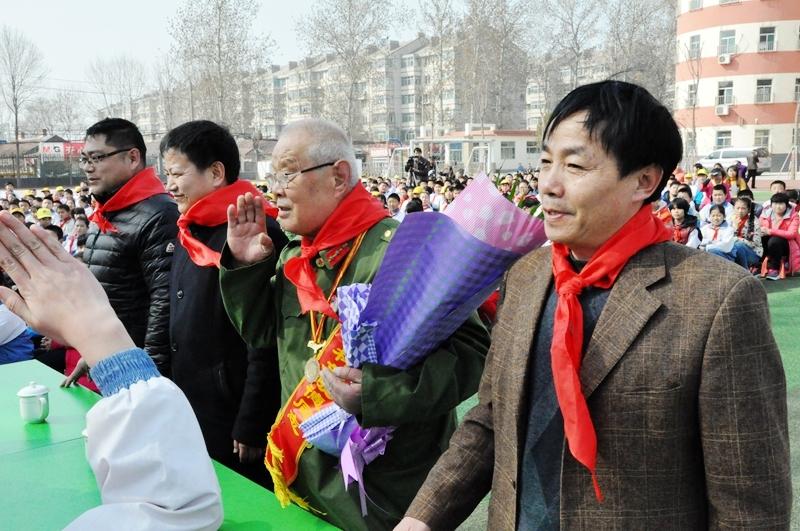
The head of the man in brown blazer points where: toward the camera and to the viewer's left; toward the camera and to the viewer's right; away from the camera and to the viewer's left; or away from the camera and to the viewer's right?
toward the camera and to the viewer's left

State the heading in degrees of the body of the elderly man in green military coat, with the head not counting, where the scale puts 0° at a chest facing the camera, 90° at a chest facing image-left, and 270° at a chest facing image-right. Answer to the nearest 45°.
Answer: approximately 45°

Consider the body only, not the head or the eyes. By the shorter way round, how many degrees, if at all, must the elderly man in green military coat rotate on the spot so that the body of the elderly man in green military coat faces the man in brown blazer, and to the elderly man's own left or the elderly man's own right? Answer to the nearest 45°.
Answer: approximately 90° to the elderly man's own left

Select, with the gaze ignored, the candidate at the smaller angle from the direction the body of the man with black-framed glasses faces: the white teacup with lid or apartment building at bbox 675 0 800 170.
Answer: the white teacup with lid

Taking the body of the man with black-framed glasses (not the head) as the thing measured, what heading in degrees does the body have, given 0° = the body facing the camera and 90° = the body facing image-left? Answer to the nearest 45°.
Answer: approximately 45°

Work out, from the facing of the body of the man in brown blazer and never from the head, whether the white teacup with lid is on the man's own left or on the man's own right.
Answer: on the man's own right

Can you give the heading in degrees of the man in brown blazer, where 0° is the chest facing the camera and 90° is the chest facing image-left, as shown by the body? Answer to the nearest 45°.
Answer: approximately 45°

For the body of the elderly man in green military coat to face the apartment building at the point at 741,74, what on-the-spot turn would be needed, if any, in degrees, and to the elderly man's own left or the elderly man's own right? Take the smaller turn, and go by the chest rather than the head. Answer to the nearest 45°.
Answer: approximately 180°

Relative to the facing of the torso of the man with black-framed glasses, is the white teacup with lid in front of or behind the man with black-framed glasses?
in front

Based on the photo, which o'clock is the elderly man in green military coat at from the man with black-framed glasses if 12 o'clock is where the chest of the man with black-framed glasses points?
The elderly man in green military coat is roughly at 10 o'clock from the man with black-framed glasses.

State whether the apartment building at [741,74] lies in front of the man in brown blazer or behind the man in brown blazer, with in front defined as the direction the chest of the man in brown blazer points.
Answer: behind

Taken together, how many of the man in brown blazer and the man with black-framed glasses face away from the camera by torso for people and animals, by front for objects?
0

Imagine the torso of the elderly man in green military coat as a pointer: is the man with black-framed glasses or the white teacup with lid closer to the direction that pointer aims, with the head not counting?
the white teacup with lid

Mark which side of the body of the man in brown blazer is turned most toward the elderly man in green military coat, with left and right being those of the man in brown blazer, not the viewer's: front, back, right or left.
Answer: right

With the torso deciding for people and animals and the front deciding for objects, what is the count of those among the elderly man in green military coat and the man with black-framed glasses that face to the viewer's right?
0
